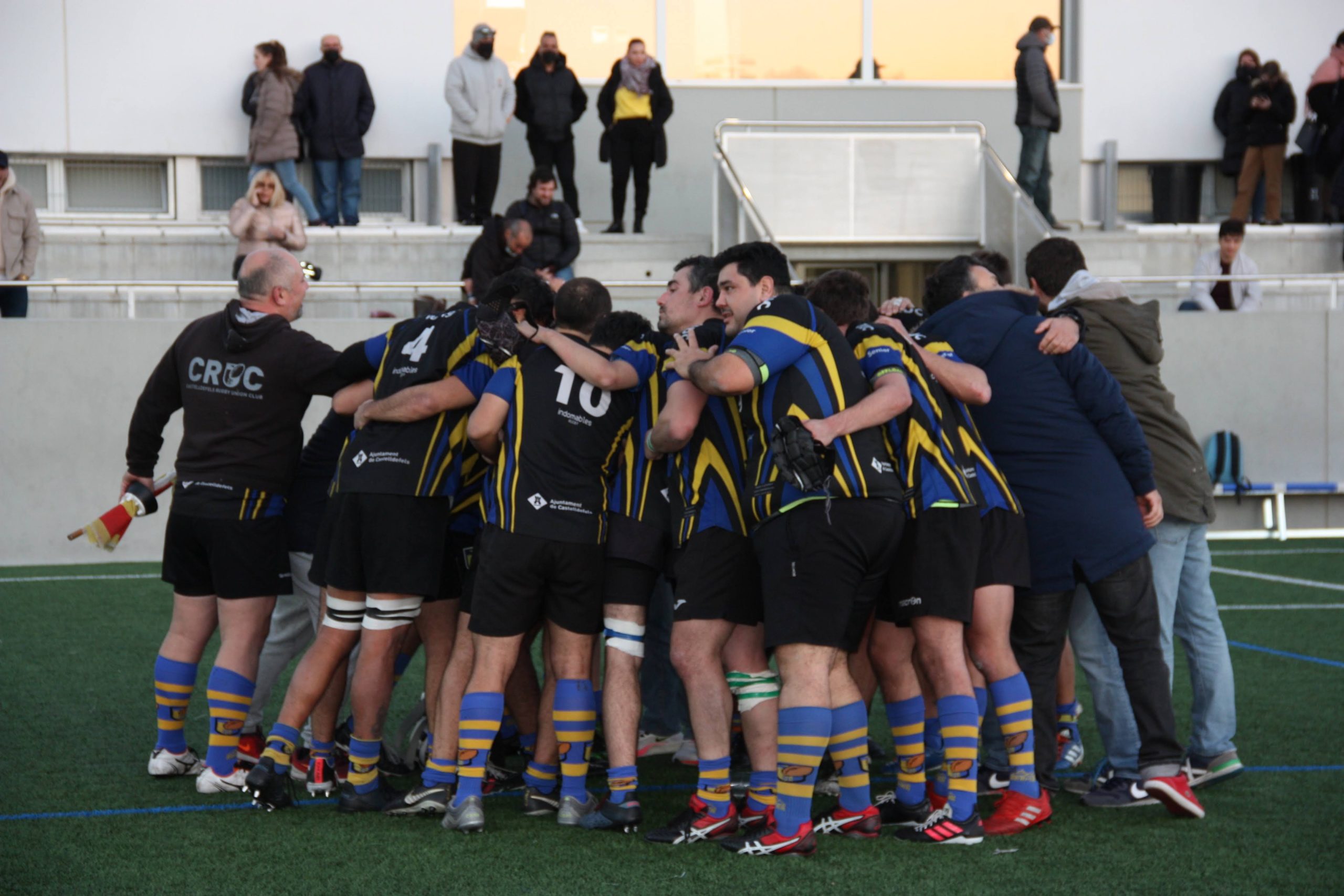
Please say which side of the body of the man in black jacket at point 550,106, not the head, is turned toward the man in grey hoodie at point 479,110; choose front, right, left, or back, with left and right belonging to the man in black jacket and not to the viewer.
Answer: right

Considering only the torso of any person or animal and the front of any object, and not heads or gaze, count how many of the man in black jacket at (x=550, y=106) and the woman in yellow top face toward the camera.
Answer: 2

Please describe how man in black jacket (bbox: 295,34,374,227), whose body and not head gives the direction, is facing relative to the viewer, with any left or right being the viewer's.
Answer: facing the viewer

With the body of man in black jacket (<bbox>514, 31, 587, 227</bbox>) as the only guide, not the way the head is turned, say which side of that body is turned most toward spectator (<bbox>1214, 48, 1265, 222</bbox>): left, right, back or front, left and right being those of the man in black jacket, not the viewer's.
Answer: left

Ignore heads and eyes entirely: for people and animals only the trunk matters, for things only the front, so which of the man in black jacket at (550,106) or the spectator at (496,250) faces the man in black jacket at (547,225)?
the man in black jacket at (550,106)

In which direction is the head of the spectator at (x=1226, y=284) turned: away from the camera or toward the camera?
toward the camera

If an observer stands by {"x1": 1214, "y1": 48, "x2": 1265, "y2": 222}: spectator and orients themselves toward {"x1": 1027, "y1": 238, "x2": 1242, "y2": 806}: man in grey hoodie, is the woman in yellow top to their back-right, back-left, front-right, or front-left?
front-right

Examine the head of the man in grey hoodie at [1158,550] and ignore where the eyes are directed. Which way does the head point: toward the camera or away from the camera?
away from the camera

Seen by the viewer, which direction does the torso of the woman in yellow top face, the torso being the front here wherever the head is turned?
toward the camera

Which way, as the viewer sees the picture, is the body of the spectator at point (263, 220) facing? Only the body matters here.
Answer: toward the camera

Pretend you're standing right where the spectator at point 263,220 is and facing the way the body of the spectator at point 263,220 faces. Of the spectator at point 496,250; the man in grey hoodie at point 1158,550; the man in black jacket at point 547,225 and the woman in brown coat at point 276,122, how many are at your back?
1

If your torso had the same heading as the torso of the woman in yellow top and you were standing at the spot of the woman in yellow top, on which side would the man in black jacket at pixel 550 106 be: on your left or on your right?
on your right

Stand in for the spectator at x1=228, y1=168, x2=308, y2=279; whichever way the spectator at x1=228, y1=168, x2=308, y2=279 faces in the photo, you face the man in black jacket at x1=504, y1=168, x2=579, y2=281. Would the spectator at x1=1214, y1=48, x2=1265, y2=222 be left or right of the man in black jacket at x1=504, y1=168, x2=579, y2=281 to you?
left

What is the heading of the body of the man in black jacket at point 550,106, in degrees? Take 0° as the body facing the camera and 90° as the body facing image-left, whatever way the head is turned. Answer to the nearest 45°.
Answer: approximately 0°

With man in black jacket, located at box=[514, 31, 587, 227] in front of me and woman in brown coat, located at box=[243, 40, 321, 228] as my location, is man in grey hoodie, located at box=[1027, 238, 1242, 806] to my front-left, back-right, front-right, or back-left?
front-right
